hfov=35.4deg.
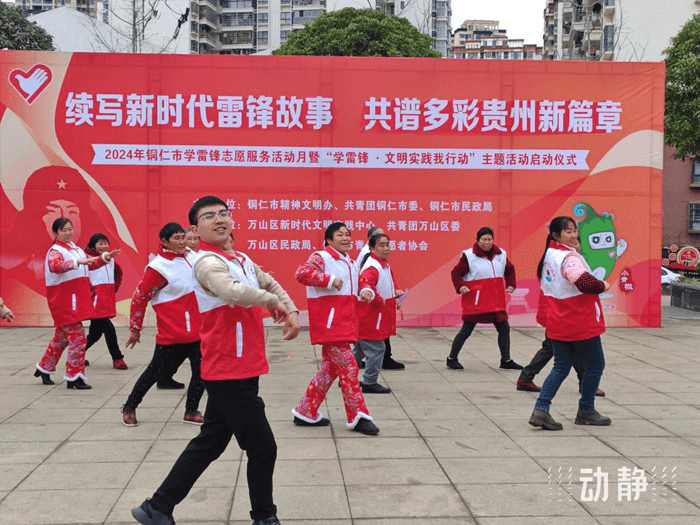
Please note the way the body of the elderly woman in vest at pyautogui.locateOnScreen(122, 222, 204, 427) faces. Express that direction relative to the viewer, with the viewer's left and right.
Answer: facing the viewer and to the right of the viewer

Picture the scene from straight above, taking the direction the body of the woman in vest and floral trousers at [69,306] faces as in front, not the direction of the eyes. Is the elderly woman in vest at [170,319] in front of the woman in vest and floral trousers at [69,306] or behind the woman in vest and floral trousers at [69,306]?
in front

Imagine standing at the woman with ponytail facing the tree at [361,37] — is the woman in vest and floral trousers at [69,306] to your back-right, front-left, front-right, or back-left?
front-left

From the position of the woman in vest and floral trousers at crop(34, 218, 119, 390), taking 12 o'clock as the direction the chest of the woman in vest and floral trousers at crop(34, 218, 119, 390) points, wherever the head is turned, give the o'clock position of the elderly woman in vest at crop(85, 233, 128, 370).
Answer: the elderly woman in vest at crop(85, 233, 128, 370) is roughly at 8 o'clock from the woman in vest and floral trousers at crop(34, 218, 119, 390).

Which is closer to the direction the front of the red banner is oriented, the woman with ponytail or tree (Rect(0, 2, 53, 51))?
the woman with ponytail

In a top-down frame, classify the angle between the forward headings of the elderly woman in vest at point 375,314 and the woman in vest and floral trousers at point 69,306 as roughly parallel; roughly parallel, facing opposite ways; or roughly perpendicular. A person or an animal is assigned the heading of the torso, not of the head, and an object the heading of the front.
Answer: roughly parallel

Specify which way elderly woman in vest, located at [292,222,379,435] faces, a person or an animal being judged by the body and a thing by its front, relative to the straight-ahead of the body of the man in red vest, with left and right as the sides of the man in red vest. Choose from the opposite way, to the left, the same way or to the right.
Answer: the same way

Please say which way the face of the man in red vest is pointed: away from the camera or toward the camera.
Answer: toward the camera

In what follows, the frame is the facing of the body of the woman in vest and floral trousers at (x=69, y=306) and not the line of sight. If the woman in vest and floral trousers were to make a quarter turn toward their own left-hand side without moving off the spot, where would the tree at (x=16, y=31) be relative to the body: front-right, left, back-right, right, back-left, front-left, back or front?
front-left

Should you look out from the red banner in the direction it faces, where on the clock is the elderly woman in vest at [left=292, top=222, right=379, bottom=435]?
The elderly woman in vest is roughly at 12 o'clock from the red banner.

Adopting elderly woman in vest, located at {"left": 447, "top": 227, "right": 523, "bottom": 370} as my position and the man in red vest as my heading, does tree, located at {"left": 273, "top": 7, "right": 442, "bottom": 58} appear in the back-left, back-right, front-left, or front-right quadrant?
back-right

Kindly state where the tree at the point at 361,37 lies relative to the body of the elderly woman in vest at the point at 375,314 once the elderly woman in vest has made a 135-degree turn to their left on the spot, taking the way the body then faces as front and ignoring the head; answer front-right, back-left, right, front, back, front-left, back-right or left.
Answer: front

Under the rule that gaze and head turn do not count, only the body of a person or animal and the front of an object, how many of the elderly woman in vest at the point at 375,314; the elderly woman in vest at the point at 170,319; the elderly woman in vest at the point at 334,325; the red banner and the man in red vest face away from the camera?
0

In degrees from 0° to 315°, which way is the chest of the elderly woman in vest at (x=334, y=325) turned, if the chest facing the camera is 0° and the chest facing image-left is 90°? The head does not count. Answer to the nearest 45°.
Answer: approximately 315°

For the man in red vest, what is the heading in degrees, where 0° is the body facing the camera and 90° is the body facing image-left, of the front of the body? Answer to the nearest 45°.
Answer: approximately 315°

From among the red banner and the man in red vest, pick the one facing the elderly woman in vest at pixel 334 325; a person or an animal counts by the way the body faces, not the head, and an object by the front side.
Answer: the red banner

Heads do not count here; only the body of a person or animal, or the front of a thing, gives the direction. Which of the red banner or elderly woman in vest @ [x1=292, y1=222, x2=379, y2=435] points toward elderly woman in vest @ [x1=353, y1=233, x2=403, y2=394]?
the red banner

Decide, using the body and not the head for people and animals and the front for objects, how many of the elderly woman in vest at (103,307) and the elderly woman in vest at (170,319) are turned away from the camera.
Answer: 0
